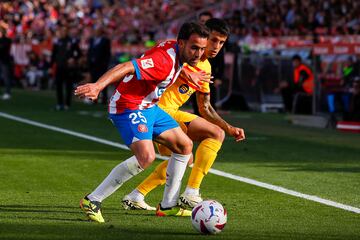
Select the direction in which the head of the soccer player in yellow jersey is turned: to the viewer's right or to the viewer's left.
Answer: to the viewer's left

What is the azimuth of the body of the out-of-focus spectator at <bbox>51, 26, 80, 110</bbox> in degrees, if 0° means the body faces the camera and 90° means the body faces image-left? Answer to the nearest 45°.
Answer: approximately 0°

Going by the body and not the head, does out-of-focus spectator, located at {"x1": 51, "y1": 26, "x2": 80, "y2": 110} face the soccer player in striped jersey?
yes

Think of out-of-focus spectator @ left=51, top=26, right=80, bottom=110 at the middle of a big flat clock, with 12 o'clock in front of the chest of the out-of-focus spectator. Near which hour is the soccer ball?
The soccer ball is roughly at 12 o'clock from the out-of-focus spectator.
